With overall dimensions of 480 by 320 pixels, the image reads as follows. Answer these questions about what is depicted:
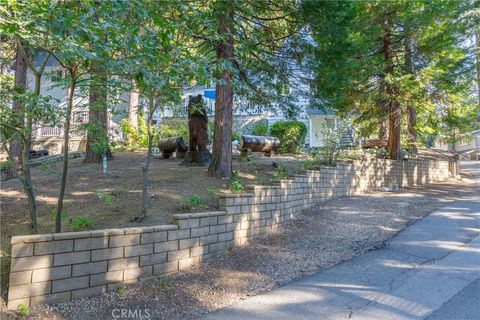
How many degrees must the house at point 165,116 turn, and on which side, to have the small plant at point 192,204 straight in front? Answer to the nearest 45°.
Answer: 0° — it already faces it

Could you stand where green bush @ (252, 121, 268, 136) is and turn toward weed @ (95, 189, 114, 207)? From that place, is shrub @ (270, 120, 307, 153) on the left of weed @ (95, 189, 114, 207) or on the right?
left

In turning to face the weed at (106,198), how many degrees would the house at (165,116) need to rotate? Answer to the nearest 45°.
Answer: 0° — it already faces it

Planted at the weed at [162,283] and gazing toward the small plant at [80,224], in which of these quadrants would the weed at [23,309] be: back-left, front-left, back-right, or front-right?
front-left

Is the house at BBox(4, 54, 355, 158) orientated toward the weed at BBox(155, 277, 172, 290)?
yes

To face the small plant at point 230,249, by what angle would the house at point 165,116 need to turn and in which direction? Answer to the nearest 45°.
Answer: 0° — it already faces it

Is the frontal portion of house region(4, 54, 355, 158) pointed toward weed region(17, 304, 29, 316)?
yes

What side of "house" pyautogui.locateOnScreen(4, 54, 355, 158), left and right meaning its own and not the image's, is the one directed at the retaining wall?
front

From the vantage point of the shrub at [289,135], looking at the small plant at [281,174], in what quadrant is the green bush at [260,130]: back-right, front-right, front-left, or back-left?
back-right

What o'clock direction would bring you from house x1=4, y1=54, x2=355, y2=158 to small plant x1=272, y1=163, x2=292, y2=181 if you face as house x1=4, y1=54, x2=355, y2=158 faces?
The small plant is roughly at 11 o'clock from the house.

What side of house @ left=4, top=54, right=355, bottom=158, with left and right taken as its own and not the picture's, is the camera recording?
front

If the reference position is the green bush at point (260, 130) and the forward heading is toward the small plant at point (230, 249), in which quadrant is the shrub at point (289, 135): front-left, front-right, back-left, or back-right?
front-left

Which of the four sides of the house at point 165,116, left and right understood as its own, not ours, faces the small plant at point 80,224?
front

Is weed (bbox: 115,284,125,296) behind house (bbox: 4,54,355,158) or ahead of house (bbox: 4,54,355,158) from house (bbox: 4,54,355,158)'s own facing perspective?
ahead
